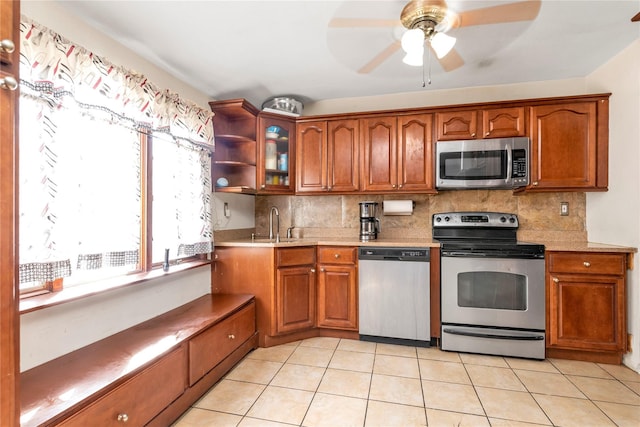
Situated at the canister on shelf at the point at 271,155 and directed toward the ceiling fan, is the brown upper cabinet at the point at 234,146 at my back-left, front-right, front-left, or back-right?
back-right

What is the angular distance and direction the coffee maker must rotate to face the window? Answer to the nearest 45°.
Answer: approximately 45° to its right

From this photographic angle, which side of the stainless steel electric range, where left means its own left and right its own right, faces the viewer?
front

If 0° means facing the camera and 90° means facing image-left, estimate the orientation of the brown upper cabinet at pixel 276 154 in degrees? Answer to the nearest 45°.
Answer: approximately 315°

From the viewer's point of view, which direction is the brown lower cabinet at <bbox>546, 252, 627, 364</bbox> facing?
toward the camera

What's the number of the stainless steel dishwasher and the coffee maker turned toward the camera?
2

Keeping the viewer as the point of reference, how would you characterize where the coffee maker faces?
facing the viewer

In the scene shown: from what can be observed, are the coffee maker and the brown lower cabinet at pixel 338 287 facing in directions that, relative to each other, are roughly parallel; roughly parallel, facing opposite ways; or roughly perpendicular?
roughly parallel

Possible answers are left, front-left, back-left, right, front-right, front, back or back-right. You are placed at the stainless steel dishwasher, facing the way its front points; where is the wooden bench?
front-right

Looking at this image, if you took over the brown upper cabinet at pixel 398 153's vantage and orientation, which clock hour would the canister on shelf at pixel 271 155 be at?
The canister on shelf is roughly at 3 o'clock from the brown upper cabinet.

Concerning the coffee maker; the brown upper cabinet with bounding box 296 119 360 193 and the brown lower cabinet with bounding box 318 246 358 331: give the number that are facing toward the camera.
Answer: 3
